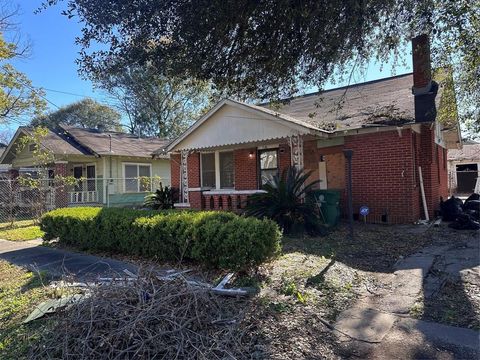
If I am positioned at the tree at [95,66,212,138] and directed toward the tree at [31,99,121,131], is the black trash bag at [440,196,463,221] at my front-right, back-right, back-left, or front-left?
back-left

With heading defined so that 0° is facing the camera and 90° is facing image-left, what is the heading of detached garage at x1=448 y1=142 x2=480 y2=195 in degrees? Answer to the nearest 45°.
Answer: approximately 0°

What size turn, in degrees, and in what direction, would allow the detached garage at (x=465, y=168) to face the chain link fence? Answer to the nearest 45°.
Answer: approximately 45° to its right

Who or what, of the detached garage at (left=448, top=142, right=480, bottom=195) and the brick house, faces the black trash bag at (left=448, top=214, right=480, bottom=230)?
the detached garage

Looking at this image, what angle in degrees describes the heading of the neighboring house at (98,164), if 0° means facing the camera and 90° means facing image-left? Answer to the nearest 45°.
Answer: approximately 45°

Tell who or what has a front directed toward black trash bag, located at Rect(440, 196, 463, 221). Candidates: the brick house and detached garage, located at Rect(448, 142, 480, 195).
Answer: the detached garage

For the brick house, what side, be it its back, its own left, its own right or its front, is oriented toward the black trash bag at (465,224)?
left

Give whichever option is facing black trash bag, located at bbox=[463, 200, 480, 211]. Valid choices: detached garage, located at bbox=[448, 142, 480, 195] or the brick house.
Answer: the detached garage

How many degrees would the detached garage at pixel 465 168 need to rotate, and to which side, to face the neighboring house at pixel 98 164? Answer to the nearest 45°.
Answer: approximately 45° to its right
